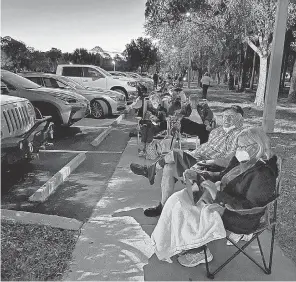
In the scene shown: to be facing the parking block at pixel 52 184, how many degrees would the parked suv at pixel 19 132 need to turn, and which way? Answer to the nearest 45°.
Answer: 0° — it already faces it

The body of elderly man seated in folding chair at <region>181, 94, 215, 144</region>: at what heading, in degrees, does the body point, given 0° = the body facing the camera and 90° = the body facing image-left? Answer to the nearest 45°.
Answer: approximately 45°

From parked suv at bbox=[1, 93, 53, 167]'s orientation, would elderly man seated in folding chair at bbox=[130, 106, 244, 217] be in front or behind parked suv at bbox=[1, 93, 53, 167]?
in front

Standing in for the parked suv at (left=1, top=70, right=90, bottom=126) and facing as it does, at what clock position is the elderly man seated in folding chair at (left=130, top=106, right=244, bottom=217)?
The elderly man seated in folding chair is roughly at 1 o'clock from the parked suv.

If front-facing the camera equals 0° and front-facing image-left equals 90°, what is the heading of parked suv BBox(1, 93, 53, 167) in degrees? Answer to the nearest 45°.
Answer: approximately 315°

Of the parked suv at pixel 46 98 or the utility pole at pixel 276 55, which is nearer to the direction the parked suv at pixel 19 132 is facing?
the utility pole

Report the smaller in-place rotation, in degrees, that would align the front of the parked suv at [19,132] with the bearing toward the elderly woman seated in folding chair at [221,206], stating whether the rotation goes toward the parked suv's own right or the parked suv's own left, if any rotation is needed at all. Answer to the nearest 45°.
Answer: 0° — it already faces them

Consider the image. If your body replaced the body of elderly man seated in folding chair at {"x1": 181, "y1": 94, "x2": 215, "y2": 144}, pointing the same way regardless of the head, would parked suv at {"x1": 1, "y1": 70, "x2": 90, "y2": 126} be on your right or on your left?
on your right

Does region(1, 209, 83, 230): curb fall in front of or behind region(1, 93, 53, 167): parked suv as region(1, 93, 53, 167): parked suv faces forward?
in front

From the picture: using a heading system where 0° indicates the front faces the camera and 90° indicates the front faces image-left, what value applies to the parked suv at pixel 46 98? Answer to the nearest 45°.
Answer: approximately 315°
